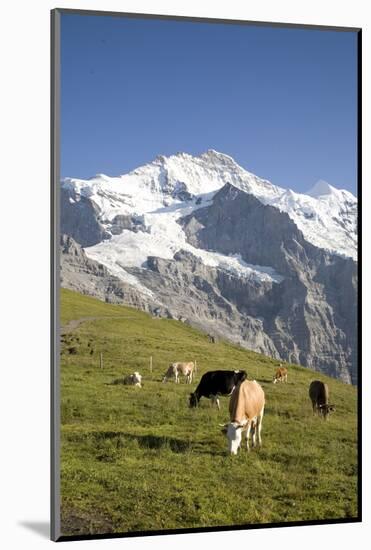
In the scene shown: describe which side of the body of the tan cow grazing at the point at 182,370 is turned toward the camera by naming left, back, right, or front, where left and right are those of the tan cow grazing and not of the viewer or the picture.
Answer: left

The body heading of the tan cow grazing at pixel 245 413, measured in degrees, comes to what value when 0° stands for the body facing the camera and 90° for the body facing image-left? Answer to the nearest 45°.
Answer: approximately 45°
